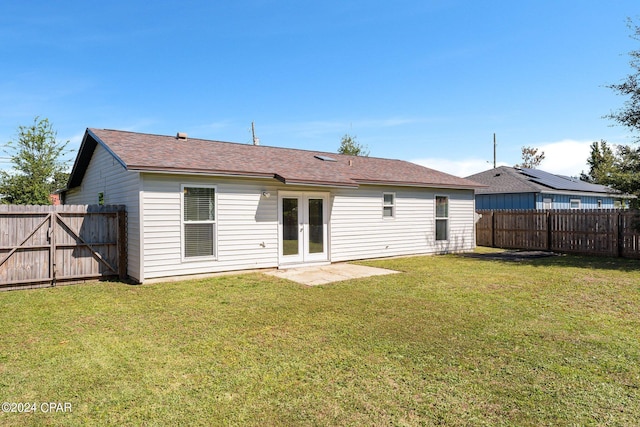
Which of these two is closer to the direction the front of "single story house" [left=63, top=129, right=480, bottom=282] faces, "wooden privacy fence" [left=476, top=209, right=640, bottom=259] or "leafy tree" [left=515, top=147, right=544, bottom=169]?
the leafy tree

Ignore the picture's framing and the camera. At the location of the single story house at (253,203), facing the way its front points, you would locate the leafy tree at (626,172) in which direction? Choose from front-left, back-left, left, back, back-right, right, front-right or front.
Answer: back-right

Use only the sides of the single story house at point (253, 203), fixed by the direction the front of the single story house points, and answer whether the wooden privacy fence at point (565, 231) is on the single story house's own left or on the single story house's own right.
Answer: on the single story house's own right

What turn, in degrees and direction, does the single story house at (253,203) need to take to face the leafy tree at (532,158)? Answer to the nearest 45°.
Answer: approximately 90° to its right

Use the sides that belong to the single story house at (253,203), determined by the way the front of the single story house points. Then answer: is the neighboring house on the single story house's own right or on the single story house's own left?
on the single story house's own right

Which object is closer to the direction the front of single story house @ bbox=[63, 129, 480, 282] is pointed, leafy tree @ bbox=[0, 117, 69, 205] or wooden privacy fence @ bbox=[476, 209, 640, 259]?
the leafy tree

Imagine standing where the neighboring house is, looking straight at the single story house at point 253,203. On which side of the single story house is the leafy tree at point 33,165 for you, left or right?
right

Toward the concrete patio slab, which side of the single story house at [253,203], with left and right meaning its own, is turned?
back

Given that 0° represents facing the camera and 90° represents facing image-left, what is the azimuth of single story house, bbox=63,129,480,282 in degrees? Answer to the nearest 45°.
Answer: approximately 135°

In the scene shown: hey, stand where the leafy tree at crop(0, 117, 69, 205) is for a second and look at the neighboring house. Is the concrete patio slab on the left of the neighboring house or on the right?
right
